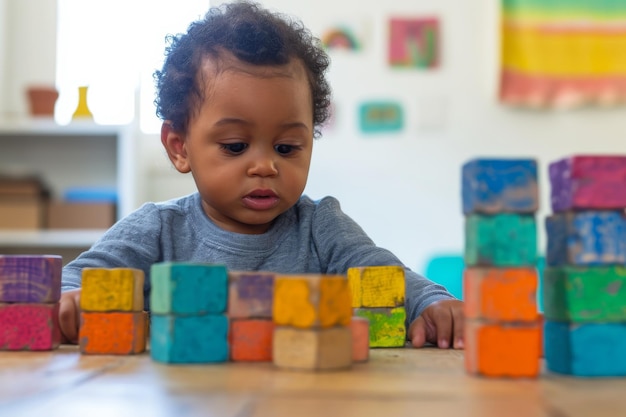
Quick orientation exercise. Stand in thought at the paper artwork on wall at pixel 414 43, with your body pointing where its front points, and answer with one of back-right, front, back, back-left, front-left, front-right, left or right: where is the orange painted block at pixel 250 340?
front

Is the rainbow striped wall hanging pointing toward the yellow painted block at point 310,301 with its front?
yes

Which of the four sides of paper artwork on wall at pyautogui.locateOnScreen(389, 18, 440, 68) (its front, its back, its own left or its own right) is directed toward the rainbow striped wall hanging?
left

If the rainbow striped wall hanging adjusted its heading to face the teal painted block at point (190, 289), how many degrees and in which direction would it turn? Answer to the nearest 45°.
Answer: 0° — it already faces it

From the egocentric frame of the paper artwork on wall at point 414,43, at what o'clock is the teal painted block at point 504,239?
The teal painted block is roughly at 12 o'clock from the paper artwork on wall.

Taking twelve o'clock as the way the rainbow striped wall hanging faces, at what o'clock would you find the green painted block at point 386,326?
The green painted block is roughly at 12 o'clock from the rainbow striped wall hanging.

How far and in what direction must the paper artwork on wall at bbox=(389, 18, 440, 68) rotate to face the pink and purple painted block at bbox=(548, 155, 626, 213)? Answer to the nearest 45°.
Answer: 0° — it already faces it

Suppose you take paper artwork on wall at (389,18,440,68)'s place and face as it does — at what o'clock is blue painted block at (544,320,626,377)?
The blue painted block is roughly at 12 o'clock from the paper artwork on wall.

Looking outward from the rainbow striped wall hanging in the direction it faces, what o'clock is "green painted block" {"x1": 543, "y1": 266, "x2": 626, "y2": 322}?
The green painted block is roughly at 12 o'clock from the rainbow striped wall hanging.

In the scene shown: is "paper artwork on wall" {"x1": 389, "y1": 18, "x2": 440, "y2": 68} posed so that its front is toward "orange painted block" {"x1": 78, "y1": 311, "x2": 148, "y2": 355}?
yes

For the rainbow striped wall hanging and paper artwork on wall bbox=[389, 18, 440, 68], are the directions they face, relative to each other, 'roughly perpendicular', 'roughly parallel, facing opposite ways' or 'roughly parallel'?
roughly parallel

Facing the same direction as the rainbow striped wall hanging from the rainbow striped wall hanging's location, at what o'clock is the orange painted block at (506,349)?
The orange painted block is roughly at 12 o'clock from the rainbow striped wall hanging.

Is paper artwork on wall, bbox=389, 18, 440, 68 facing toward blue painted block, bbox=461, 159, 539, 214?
yes

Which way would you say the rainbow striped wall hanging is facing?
toward the camera

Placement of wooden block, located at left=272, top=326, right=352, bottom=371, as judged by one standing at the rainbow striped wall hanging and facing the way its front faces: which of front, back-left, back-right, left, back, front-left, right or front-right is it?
front

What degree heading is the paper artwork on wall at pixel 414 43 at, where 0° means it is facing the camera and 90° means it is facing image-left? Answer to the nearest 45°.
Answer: approximately 0°

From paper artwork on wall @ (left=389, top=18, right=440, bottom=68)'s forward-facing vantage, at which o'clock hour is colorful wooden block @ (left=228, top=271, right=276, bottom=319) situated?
The colorful wooden block is roughly at 12 o'clock from the paper artwork on wall.

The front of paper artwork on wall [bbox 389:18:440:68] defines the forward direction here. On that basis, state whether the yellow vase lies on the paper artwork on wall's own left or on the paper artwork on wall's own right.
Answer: on the paper artwork on wall's own right

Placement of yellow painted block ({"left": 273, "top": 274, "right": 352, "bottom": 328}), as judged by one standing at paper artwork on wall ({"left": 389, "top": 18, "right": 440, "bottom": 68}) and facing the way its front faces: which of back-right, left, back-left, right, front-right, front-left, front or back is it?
front
